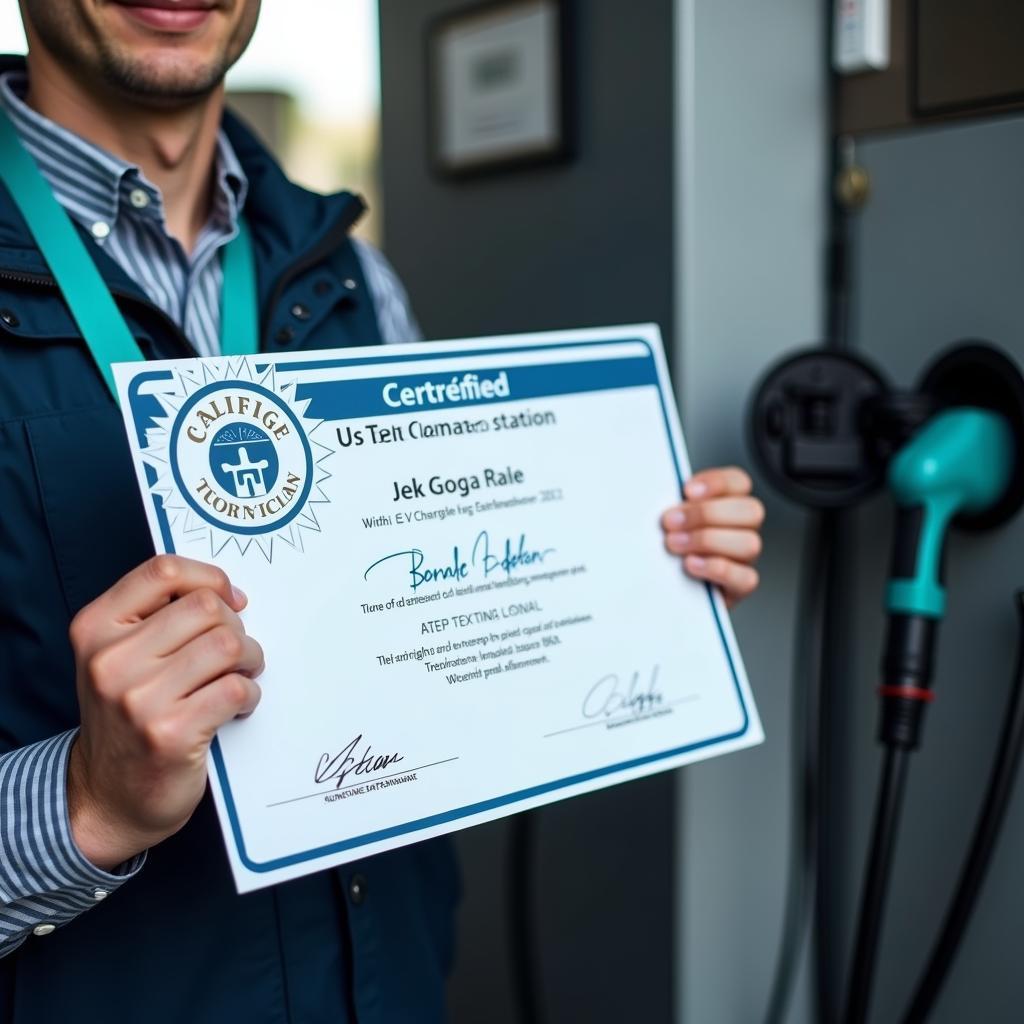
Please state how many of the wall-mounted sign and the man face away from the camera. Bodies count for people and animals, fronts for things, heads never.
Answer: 0

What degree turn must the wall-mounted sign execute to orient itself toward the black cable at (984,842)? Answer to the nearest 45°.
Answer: approximately 90° to its left

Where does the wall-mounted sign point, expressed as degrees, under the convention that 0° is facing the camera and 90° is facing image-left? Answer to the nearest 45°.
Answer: approximately 45°

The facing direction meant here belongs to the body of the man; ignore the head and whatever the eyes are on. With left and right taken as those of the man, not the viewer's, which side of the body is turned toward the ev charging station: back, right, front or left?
left
